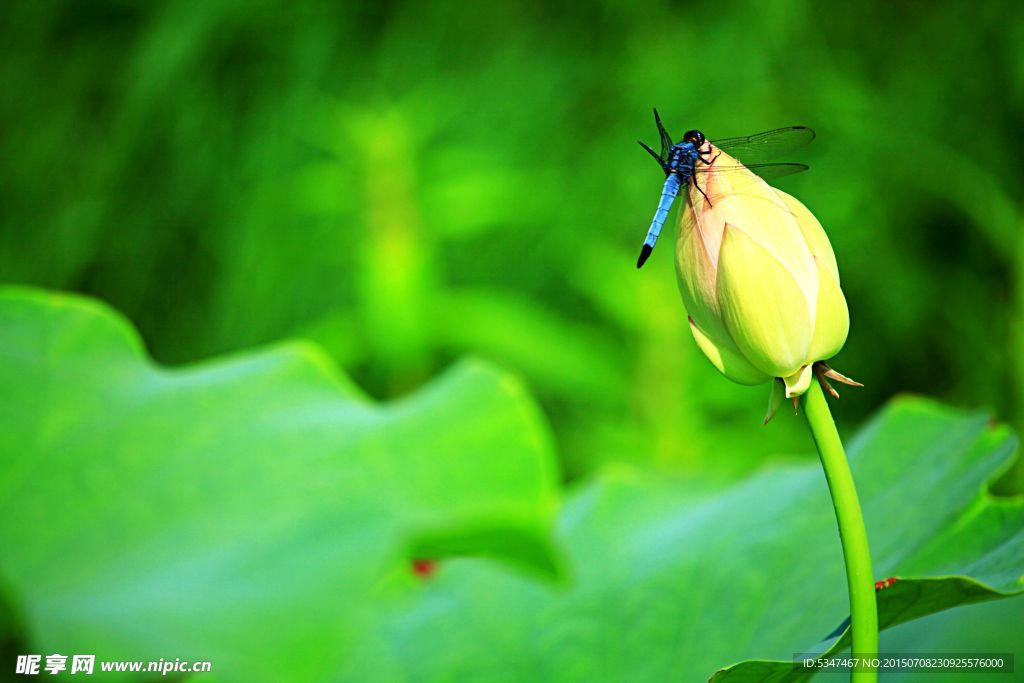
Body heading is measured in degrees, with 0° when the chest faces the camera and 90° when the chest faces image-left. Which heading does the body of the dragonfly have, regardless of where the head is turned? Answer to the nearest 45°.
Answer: approximately 225°
